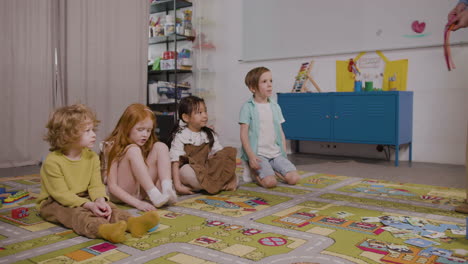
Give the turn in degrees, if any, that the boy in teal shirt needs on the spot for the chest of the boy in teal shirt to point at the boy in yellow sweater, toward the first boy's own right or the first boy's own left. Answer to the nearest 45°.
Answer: approximately 90° to the first boy's own right

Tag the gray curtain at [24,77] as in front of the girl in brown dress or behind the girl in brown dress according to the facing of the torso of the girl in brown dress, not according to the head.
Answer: behind

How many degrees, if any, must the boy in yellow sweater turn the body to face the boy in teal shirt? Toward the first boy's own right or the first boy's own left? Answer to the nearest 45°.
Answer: approximately 90° to the first boy's own left

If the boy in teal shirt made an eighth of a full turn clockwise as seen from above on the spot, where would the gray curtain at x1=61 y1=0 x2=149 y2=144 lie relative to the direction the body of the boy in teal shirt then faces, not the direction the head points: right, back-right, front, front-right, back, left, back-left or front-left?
back-right

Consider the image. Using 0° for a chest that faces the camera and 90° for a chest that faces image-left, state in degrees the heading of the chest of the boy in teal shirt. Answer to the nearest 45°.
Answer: approximately 315°

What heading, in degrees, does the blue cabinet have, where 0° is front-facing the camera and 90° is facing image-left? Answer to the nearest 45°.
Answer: approximately 45°

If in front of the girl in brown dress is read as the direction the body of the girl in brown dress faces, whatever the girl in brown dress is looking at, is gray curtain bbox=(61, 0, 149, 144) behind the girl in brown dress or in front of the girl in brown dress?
behind

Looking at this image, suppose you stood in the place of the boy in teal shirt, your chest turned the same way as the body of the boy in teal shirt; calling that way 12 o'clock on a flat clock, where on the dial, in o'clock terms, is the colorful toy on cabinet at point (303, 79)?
The colorful toy on cabinet is roughly at 8 o'clock from the boy in teal shirt.

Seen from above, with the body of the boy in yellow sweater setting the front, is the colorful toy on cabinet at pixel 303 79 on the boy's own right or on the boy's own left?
on the boy's own left

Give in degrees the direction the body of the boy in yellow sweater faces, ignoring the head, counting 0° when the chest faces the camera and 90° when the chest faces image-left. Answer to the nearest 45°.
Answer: approximately 315°
